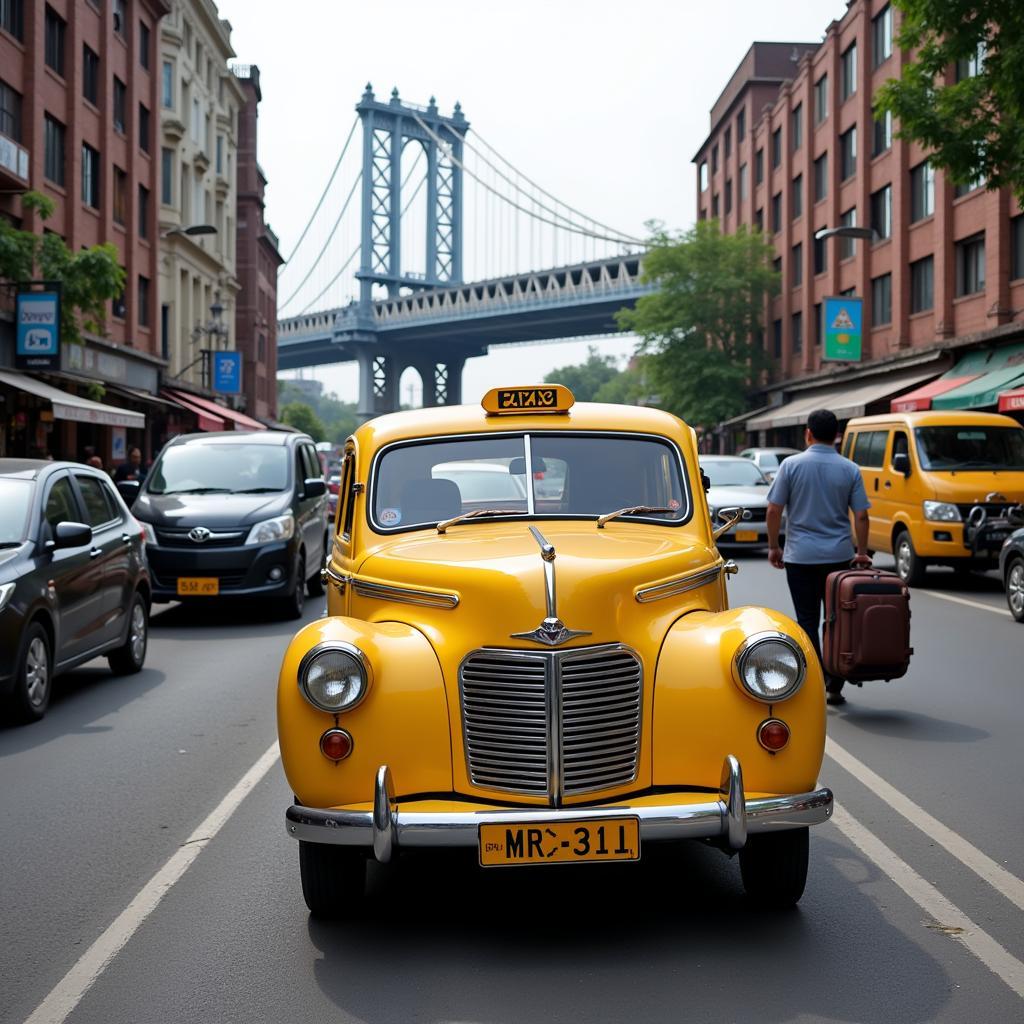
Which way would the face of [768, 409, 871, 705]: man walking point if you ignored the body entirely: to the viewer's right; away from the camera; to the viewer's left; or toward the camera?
away from the camera

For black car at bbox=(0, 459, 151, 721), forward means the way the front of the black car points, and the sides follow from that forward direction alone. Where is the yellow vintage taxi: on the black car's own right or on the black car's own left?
on the black car's own left

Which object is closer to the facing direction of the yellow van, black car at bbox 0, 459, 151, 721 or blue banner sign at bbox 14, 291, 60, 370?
the black car

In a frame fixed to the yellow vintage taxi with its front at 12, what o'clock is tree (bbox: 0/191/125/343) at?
The tree is roughly at 5 o'clock from the yellow vintage taxi.

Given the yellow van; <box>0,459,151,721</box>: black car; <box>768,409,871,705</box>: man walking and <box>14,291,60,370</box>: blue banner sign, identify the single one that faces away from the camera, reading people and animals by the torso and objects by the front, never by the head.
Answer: the man walking

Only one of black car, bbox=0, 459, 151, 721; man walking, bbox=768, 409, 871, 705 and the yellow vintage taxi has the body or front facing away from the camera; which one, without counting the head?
the man walking

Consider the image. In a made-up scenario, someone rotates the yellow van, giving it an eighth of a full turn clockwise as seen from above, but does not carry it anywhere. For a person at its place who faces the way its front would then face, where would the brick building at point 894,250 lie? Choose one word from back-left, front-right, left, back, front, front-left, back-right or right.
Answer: back

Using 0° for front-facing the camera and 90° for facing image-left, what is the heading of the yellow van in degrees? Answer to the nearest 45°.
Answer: approximately 315°

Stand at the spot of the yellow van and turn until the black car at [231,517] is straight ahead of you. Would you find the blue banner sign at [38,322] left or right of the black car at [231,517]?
right

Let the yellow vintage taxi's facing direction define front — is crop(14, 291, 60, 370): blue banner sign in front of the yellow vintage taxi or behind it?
behind

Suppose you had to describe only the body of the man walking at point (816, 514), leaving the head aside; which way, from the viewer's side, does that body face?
away from the camera
